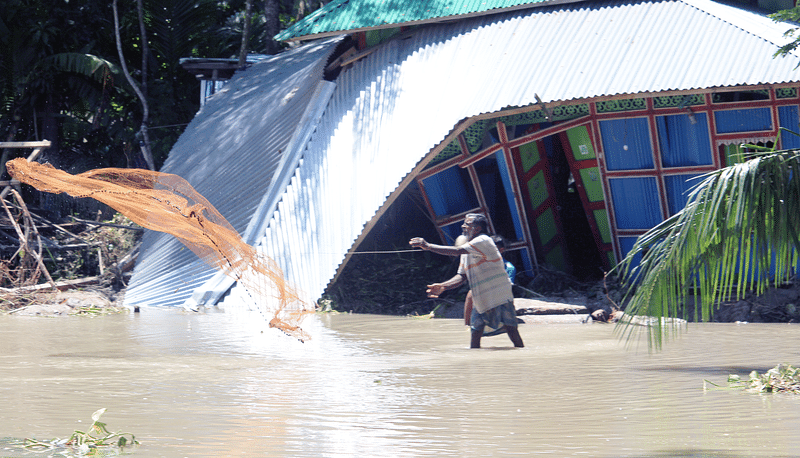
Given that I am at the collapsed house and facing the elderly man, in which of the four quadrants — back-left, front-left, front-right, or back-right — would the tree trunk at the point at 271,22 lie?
back-right

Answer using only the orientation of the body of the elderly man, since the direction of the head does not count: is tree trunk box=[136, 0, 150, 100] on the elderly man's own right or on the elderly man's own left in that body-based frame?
on the elderly man's own right

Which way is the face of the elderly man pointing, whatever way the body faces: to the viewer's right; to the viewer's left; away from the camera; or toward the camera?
to the viewer's left

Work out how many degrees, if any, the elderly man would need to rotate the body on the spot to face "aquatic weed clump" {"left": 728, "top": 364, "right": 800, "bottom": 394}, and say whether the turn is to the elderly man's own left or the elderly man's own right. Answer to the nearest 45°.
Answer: approximately 135° to the elderly man's own left

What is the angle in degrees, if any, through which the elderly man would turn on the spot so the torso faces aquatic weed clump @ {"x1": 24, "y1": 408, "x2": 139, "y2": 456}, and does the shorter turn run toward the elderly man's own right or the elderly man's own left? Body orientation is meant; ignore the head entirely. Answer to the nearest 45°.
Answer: approximately 45° to the elderly man's own left

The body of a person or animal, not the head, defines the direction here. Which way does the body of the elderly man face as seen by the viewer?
to the viewer's left

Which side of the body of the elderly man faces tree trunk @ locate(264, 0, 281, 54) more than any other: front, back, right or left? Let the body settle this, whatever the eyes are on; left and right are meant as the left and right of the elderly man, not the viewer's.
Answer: right

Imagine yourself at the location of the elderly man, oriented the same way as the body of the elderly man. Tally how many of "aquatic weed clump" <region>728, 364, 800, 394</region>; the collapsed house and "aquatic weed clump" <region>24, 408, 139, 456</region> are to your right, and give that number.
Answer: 1
